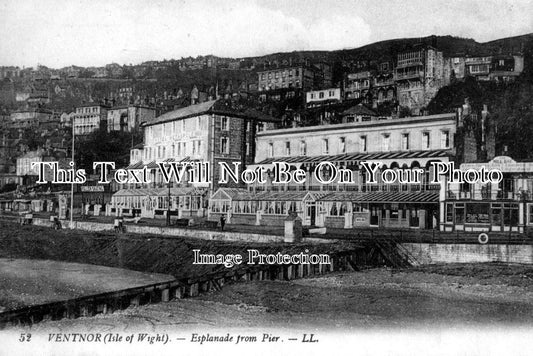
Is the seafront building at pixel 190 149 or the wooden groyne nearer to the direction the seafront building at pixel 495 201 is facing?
the wooden groyne

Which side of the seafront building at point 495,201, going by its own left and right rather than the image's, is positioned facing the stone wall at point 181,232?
right

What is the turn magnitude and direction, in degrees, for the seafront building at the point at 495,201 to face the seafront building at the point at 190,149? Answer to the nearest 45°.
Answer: approximately 90° to its right

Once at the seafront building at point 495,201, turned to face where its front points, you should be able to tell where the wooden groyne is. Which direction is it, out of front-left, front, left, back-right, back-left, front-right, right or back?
front-right

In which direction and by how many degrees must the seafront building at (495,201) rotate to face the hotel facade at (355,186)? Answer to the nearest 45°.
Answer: approximately 135° to its right

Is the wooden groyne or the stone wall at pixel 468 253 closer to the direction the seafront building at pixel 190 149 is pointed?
the wooden groyne

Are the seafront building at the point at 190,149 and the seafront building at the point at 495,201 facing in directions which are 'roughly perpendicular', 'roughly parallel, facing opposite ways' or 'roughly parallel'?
roughly parallel

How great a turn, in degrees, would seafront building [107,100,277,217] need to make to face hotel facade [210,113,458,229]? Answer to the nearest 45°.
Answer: approximately 90° to its left

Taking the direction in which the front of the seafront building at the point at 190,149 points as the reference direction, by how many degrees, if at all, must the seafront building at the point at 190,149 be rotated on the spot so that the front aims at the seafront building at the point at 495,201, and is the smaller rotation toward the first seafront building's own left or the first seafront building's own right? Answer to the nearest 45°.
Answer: approximately 90° to the first seafront building's own left

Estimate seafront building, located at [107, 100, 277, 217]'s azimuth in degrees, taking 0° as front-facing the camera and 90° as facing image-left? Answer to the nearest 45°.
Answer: approximately 45°

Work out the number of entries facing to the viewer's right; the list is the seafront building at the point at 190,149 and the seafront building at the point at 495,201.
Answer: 0

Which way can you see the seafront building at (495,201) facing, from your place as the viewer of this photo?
facing the viewer

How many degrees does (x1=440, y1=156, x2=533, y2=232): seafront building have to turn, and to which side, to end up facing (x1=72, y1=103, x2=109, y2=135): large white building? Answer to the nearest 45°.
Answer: approximately 90° to its right
